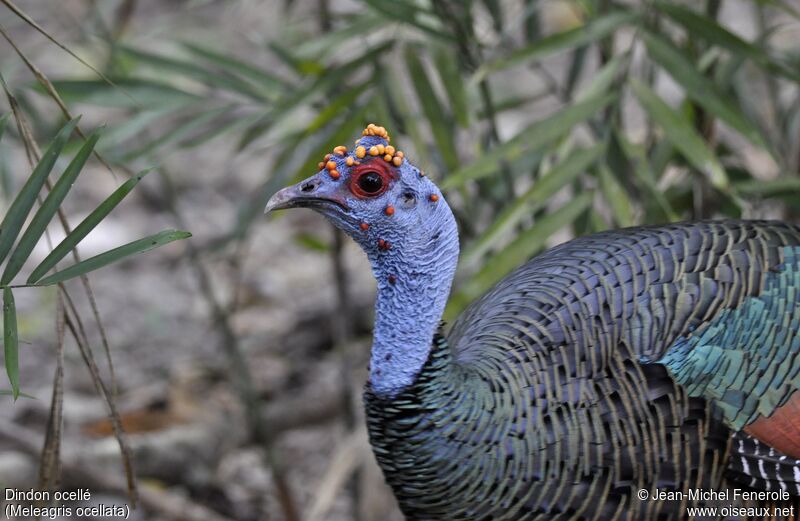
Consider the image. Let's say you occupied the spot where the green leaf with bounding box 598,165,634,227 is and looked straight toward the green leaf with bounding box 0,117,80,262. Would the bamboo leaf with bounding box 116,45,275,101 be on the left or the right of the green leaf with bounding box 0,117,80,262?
right

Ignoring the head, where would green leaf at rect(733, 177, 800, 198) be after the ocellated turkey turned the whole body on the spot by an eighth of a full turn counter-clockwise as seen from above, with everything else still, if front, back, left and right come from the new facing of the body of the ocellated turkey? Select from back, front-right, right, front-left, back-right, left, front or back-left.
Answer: back

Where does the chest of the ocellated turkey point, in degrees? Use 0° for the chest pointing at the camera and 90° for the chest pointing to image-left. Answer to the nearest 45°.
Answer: approximately 90°

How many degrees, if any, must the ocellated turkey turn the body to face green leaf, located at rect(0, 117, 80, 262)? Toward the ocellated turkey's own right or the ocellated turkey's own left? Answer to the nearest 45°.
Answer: approximately 45° to the ocellated turkey's own left
